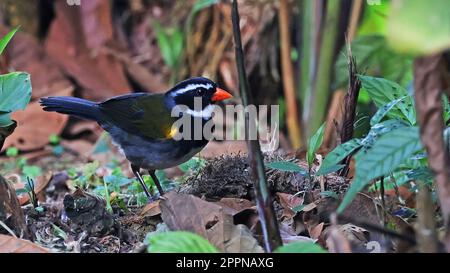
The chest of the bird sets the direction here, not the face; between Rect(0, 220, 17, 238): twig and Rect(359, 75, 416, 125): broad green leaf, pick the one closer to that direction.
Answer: the broad green leaf

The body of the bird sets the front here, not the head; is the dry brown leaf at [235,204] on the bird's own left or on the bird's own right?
on the bird's own right

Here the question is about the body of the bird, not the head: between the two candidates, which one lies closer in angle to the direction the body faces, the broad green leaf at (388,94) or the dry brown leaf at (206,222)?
the broad green leaf

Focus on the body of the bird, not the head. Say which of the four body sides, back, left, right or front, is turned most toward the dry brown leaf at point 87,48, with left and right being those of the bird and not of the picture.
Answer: left

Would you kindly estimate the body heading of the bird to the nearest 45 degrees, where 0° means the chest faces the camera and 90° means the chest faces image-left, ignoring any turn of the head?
approximately 270°

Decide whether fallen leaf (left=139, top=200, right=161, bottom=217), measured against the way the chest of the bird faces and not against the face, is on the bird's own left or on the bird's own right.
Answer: on the bird's own right

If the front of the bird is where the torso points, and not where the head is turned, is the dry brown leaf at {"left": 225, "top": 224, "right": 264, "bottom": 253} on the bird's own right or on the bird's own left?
on the bird's own right

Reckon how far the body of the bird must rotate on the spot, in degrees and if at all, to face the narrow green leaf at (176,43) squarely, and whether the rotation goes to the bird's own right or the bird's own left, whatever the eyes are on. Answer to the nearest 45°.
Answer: approximately 90° to the bird's own left

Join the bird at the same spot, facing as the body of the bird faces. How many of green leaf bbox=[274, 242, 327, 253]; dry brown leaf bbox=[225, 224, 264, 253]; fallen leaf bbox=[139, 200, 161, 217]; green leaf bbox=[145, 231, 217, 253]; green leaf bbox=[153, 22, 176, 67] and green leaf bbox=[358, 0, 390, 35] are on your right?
4

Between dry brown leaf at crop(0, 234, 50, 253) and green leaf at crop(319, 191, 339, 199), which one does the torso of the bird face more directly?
the green leaf
